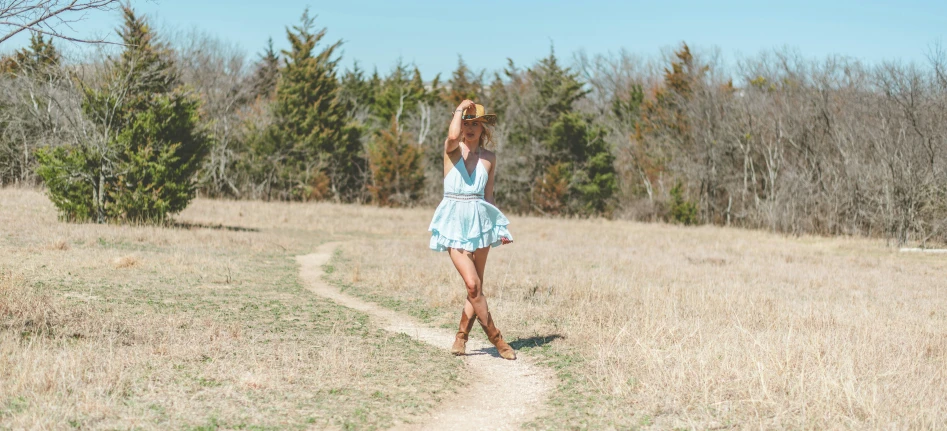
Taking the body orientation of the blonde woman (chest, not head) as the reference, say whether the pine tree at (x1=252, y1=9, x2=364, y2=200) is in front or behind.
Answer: behind

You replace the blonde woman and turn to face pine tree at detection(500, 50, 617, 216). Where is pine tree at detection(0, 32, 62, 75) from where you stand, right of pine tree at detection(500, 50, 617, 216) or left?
left

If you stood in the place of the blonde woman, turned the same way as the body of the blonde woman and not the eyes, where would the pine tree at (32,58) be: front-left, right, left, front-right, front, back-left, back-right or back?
back-right

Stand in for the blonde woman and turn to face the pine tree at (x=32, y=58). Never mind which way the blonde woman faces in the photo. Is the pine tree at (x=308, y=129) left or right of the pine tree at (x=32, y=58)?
right

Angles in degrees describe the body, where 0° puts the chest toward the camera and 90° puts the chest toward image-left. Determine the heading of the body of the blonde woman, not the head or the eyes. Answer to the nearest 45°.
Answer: approximately 0°

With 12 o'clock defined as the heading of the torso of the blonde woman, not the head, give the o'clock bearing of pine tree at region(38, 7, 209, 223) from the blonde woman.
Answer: The pine tree is roughly at 5 o'clock from the blonde woman.

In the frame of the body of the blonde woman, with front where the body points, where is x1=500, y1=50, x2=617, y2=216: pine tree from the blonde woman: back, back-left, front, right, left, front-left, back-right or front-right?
back
